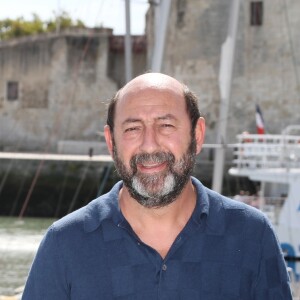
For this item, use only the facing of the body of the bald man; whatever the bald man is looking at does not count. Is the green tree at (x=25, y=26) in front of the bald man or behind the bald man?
behind

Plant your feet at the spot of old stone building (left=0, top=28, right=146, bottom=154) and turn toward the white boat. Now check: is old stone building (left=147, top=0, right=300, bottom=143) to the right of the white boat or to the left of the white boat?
left

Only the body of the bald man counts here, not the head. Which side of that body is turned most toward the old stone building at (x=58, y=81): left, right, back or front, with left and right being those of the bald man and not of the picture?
back

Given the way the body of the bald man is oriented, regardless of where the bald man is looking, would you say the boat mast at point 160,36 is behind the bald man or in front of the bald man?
behind

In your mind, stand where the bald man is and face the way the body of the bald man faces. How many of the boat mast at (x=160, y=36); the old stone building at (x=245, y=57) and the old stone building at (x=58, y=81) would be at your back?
3

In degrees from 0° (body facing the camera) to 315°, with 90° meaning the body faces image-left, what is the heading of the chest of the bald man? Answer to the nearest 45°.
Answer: approximately 0°

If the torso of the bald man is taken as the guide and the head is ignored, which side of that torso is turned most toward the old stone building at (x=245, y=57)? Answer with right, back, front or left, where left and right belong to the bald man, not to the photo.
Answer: back

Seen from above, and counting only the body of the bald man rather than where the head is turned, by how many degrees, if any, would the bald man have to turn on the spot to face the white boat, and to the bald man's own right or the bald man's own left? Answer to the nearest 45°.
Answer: approximately 180°
